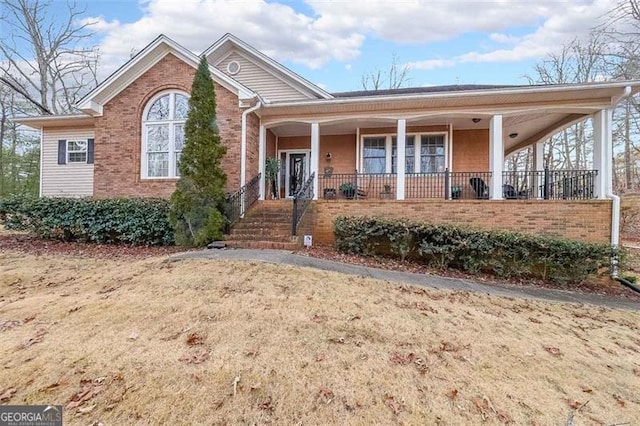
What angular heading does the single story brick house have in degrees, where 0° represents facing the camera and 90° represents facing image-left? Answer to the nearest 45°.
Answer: approximately 0°

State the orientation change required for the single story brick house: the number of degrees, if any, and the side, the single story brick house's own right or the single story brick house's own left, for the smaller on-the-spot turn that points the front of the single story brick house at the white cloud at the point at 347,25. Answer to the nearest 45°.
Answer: approximately 180°

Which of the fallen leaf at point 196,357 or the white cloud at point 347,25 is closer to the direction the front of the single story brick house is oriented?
the fallen leaf

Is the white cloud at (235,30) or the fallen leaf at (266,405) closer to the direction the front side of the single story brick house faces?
the fallen leaf

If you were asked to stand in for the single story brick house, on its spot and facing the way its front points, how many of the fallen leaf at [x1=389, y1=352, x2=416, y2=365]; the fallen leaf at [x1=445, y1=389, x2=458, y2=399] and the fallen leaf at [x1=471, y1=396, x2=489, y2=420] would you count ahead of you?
3

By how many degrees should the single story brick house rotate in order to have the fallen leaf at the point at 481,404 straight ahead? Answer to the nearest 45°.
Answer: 0° — it already faces it

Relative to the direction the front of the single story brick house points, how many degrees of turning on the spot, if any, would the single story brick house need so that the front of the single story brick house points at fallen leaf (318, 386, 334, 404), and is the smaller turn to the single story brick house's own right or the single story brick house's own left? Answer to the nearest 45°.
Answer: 0° — it already faces it

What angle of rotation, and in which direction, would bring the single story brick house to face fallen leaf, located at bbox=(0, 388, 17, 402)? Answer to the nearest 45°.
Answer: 0° — it already faces it

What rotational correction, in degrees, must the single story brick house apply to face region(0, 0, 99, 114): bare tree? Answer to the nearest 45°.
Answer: approximately 135° to its right

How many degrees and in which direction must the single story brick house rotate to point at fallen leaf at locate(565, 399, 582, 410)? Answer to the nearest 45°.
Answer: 0° — it already faces it

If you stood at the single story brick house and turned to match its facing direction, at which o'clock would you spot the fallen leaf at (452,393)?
The fallen leaf is roughly at 12 o'clock from the single story brick house.

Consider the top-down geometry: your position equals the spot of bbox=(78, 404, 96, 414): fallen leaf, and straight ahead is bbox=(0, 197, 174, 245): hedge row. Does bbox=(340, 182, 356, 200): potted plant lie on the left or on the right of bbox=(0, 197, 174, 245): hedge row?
right

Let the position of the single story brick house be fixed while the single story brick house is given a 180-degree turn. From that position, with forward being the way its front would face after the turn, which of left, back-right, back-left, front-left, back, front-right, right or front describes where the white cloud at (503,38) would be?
front-right
